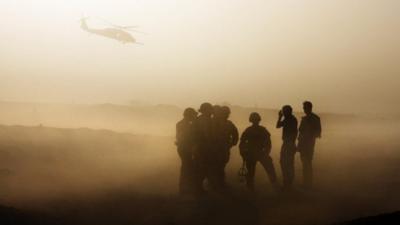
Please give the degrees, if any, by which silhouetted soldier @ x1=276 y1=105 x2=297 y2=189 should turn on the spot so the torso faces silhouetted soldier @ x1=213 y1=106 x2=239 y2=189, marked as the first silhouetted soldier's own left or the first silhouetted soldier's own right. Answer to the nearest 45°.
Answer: approximately 45° to the first silhouetted soldier's own left

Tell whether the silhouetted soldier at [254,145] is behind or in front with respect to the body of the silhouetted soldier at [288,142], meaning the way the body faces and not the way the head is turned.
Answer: in front

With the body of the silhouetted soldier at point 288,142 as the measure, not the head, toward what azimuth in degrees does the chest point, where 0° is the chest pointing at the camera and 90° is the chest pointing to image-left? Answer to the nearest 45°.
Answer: approximately 90°

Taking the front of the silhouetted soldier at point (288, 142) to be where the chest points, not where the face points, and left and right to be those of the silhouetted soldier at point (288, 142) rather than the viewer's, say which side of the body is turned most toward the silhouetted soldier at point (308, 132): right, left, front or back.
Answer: back

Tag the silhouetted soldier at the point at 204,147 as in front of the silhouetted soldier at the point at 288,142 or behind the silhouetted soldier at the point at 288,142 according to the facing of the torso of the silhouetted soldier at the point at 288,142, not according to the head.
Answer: in front
